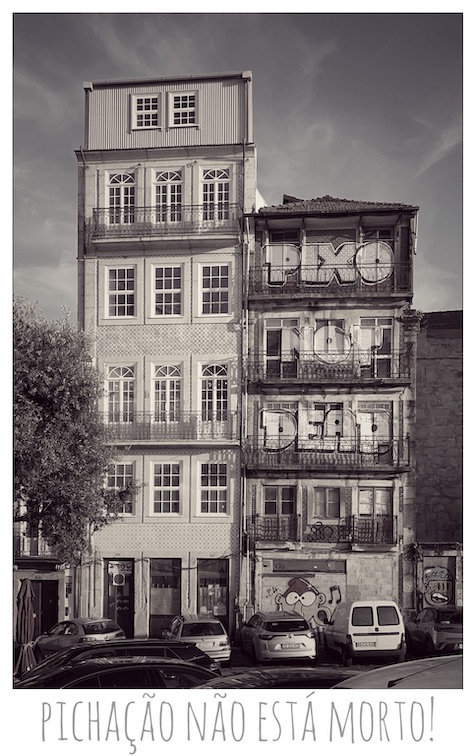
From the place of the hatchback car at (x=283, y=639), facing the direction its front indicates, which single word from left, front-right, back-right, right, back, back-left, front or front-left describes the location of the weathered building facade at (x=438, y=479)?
right

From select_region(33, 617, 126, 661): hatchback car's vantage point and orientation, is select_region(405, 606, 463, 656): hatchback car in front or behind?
behind

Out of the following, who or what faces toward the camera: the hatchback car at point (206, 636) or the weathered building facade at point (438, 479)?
the weathered building facade

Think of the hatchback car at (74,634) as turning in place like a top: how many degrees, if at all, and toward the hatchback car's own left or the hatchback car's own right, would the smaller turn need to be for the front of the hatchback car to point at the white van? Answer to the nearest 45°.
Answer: approximately 135° to the hatchback car's own right

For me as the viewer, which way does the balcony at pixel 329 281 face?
facing the viewer

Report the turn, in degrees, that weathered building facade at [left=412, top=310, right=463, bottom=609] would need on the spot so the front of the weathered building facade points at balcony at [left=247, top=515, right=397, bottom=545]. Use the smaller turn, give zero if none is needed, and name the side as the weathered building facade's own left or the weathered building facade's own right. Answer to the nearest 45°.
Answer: approximately 90° to the weathered building facade's own right

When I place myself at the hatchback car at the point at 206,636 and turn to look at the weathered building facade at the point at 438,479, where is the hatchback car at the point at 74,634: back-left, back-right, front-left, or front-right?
back-left

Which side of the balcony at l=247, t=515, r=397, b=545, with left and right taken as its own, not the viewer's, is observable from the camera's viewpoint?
front

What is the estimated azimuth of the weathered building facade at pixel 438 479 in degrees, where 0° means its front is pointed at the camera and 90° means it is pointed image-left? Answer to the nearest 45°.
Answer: approximately 0°
